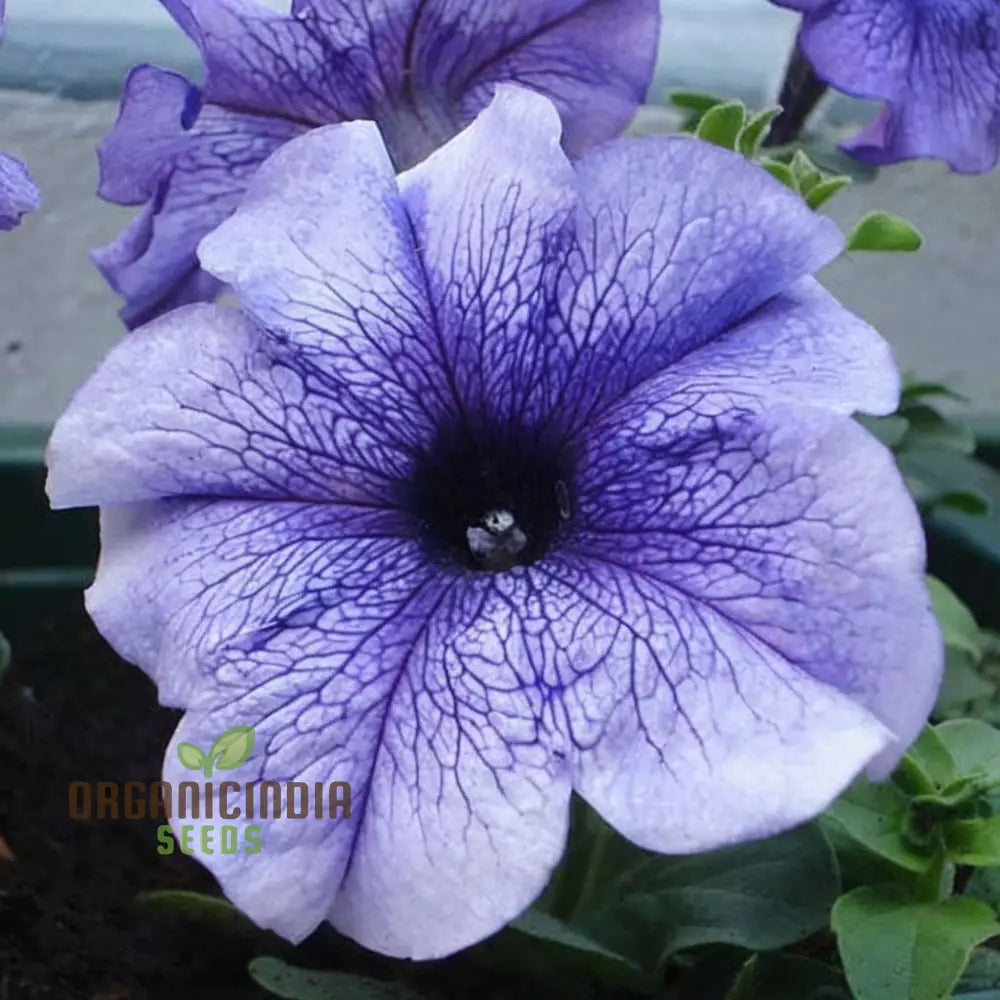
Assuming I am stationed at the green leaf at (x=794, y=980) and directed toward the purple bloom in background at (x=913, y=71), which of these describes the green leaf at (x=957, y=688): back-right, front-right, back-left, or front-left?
front-right

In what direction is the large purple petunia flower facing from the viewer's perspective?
toward the camera
